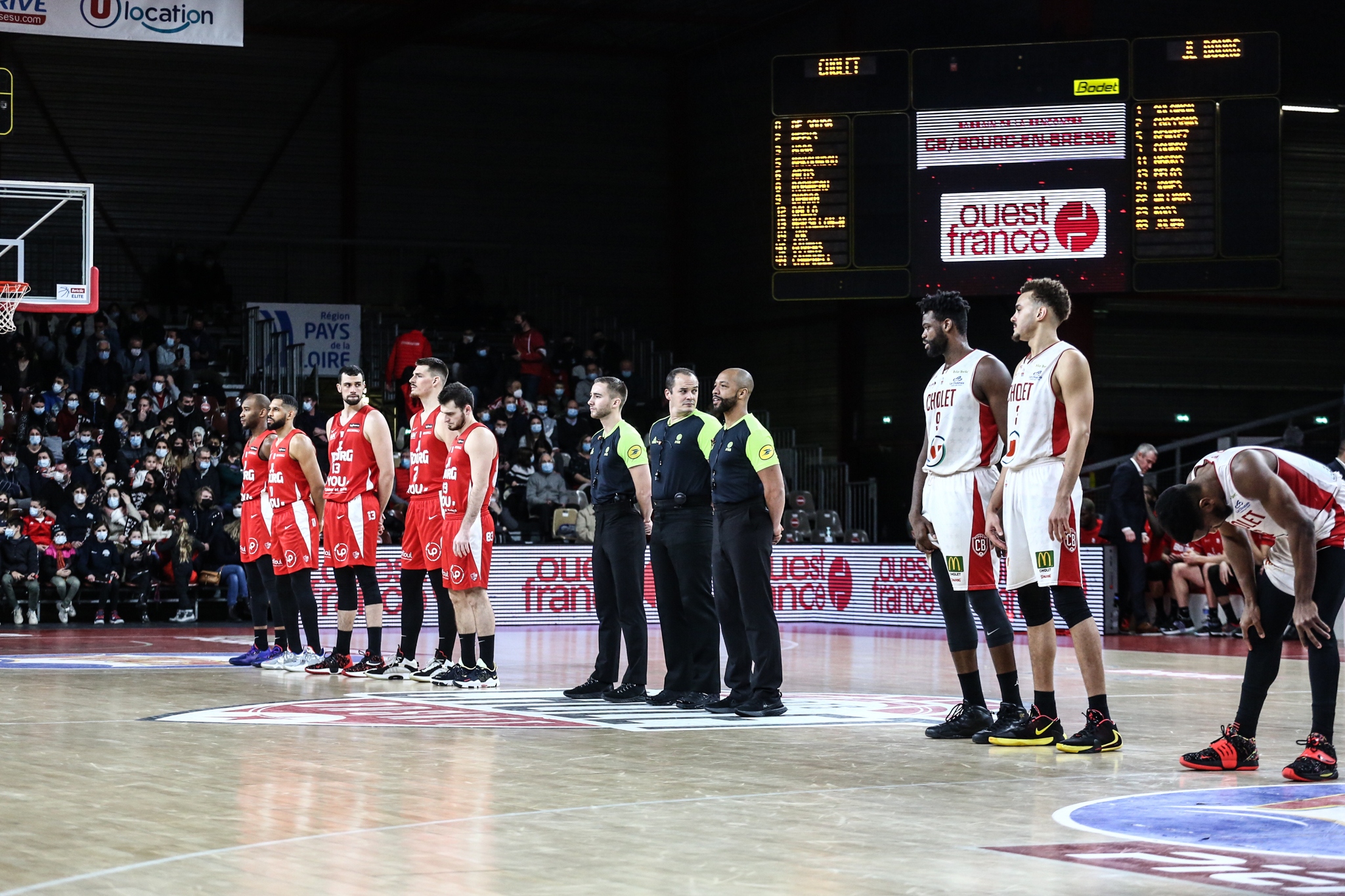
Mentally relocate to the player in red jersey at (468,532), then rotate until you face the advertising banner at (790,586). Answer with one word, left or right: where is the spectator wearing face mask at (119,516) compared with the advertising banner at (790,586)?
left

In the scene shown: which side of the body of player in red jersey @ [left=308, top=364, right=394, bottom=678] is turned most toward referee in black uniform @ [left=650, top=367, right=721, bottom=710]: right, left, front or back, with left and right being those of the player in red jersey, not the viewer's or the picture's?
left

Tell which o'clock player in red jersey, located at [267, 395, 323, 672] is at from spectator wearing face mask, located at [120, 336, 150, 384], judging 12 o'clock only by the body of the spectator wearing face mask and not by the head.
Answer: The player in red jersey is roughly at 12 o'clock from the spectator wearing face mask.

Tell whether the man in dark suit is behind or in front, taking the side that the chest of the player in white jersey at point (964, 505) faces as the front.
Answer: behind

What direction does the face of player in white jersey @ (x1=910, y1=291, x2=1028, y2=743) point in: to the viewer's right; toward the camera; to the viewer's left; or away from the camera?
to the viewer's left

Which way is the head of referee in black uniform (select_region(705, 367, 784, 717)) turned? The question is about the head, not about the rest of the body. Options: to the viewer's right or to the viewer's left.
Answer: to the viewer's left
